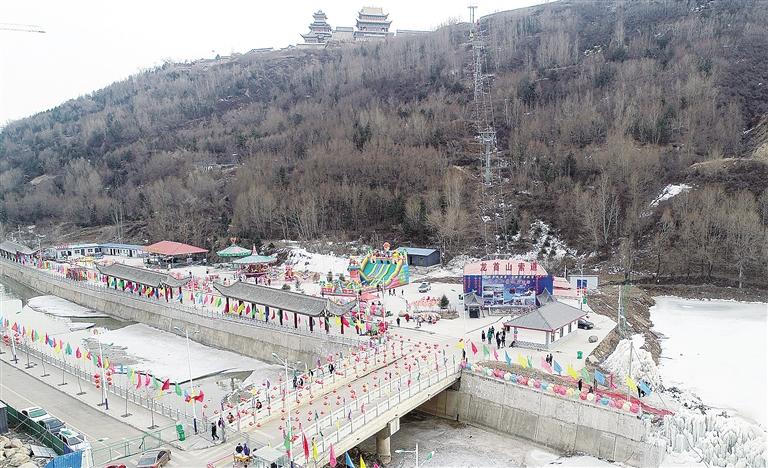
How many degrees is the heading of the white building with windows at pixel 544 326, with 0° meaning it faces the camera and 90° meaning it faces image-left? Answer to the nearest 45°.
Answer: approximately 45°

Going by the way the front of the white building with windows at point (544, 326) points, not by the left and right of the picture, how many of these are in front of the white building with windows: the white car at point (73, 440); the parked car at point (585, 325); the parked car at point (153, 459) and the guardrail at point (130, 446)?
3
